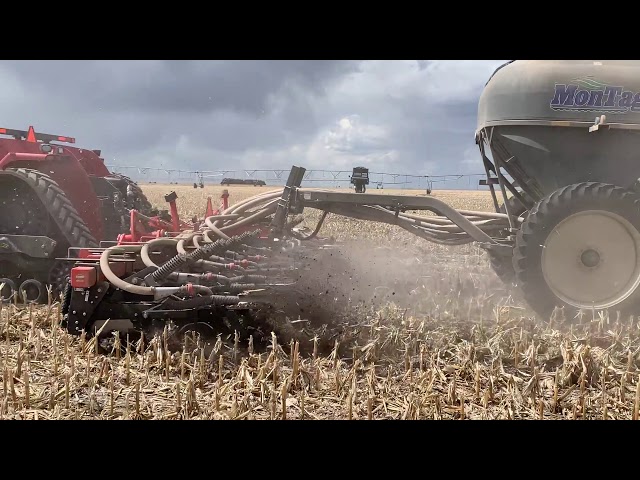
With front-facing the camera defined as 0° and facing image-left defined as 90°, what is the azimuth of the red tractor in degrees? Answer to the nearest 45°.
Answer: approximately 135°
